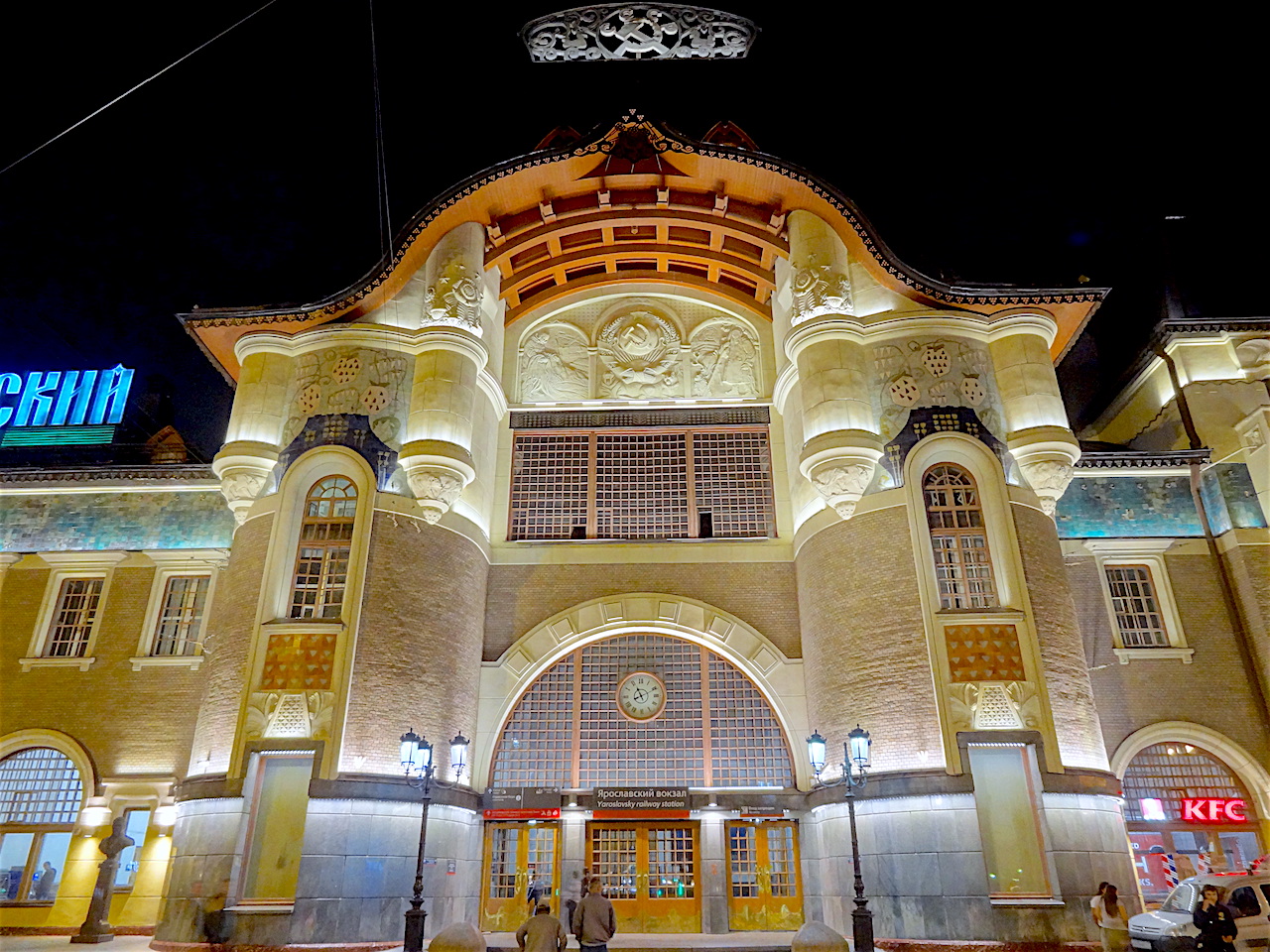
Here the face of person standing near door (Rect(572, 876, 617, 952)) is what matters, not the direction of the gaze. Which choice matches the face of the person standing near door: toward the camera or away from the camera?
away from the camera

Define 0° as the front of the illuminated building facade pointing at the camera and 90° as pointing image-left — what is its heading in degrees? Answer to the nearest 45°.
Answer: approximately 0°

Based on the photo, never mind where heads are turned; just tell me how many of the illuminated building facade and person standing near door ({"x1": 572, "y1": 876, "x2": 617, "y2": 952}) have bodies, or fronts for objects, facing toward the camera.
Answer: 1

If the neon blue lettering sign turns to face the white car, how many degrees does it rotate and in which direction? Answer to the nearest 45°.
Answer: approximately 45° to its left

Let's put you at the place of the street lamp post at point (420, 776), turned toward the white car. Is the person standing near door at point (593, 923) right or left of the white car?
right

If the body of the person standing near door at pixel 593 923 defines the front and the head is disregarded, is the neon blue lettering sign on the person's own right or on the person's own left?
on the person's own left

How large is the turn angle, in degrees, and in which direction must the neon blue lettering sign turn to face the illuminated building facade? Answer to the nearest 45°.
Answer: approximately 45° to its left

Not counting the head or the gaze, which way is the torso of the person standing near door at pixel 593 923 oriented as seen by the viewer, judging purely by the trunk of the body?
away from the camera
